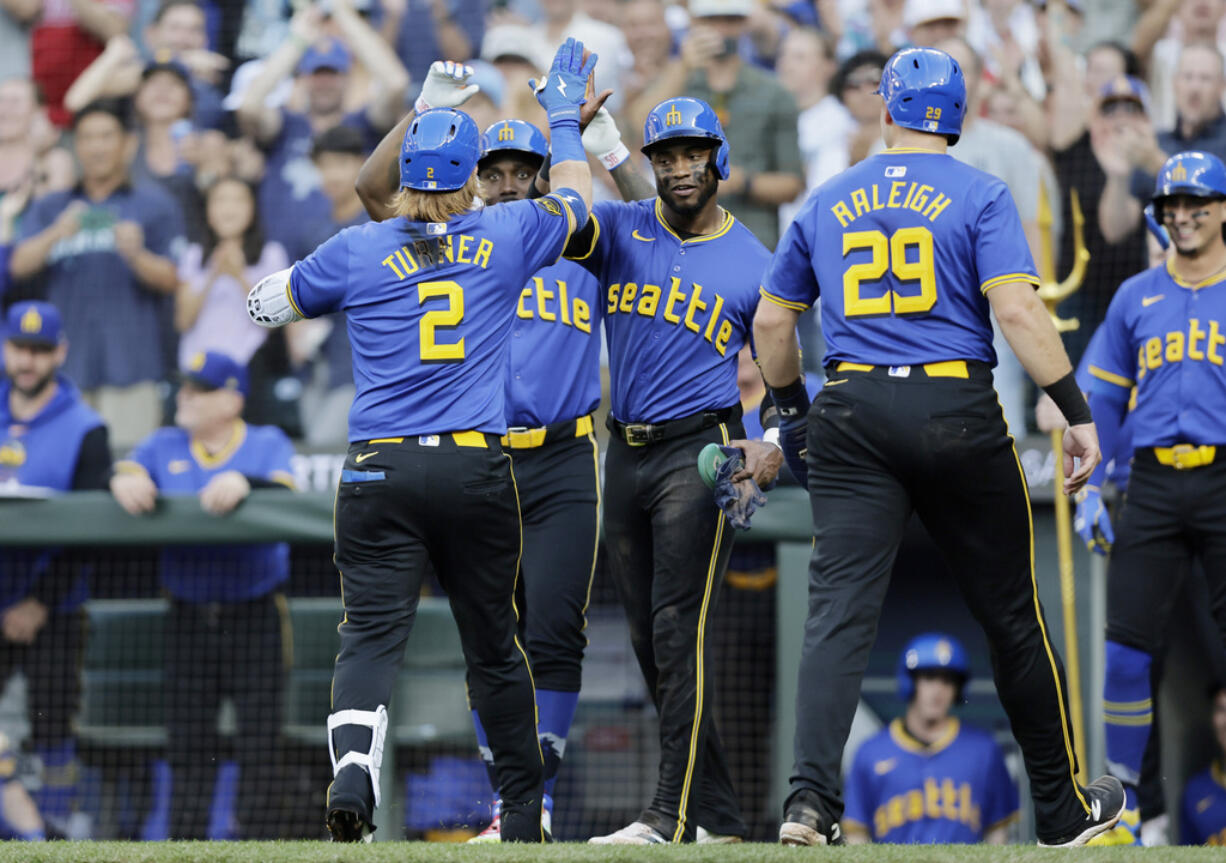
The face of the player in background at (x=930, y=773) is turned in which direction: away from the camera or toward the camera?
toward the camera

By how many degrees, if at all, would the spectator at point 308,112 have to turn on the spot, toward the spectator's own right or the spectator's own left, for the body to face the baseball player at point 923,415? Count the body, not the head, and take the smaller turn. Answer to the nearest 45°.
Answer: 0° — they already face them

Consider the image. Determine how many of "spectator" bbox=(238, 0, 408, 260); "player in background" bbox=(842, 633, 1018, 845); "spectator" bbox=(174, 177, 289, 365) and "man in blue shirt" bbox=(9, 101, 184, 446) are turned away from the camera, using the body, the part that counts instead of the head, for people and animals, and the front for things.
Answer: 0

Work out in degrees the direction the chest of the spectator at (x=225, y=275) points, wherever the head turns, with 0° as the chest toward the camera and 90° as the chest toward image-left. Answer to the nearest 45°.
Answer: approximately 0°

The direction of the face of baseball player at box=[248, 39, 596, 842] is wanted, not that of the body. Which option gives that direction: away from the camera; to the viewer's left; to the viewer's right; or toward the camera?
away from the camera

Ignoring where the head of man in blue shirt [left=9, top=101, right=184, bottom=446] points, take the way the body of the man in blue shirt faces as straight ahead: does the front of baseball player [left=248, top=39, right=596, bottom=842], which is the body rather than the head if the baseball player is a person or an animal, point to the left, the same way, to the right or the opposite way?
the opposite way

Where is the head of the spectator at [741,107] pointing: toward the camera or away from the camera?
toward the camera

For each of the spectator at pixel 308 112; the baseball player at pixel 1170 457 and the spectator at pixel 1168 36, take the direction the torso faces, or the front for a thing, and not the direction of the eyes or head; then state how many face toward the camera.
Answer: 3

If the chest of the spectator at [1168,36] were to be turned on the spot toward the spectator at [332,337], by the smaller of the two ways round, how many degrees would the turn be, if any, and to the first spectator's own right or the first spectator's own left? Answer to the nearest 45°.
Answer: approximately 90° to the first spectator's own right

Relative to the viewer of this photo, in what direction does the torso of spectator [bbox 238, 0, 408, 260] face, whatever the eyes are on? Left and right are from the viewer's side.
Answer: facing the viewer

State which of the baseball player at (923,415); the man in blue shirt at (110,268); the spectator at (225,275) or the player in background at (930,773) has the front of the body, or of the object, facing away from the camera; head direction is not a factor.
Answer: the baseball player

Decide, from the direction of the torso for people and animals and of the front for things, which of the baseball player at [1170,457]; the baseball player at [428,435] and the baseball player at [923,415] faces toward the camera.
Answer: the baseball player at [1170,457]

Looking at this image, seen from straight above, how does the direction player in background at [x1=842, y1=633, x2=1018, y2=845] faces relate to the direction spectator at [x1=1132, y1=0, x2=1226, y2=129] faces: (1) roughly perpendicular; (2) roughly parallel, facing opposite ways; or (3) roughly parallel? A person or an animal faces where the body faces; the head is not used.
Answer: roughly parallel

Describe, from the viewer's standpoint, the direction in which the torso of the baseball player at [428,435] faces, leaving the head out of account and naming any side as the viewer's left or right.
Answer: facing away from the viewer

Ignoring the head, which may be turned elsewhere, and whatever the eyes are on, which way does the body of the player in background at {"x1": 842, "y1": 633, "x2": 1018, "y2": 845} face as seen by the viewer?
toward the camera

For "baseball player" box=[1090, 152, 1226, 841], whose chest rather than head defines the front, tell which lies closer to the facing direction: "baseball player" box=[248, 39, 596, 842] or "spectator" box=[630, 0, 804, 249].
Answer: the baseball player

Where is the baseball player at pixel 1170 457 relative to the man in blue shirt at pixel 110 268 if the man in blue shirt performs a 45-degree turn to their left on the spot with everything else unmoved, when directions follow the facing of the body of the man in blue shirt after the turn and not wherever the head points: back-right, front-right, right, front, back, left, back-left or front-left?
front

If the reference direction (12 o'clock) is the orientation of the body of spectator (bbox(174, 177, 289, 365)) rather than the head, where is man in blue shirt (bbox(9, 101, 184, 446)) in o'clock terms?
The man in blue shirt is roughly at 4 o'clock from the spectator.
